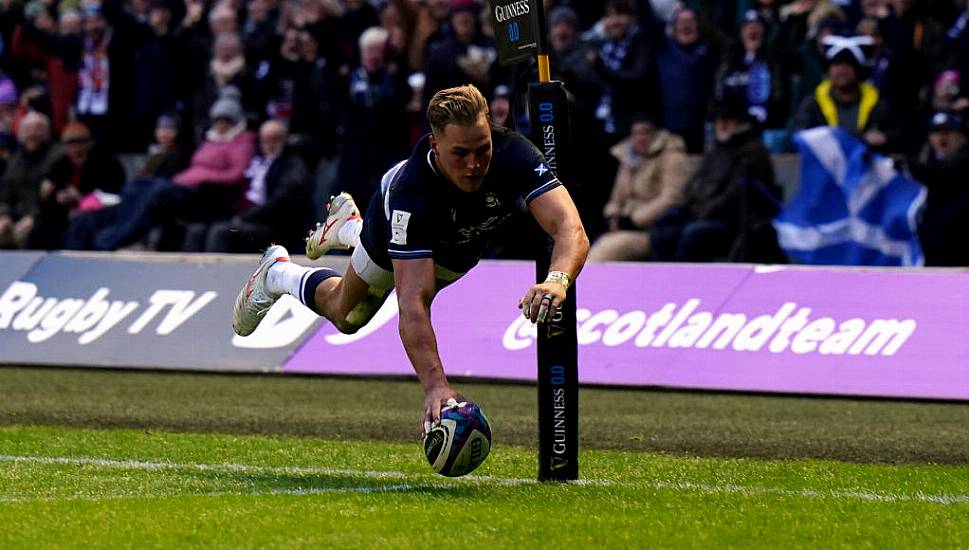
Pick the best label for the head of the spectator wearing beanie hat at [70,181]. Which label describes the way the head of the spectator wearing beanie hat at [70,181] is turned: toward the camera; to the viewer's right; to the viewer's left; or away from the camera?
toward the camera

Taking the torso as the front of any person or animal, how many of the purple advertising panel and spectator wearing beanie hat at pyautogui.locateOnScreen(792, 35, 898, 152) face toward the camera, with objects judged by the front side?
2

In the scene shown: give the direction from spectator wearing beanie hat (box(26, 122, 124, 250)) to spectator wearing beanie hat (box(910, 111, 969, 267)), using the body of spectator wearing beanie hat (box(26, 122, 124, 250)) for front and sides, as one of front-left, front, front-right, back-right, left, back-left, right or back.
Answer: left

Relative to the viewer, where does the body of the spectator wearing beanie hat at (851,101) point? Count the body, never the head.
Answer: toward the camera

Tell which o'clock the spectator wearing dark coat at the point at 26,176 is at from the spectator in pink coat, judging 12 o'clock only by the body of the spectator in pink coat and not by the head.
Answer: The spectator wearing dark coat is roughly at 3 o'clock from the spectator in pink coat.

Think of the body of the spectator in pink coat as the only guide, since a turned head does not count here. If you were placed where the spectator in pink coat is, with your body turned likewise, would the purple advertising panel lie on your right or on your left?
on your left

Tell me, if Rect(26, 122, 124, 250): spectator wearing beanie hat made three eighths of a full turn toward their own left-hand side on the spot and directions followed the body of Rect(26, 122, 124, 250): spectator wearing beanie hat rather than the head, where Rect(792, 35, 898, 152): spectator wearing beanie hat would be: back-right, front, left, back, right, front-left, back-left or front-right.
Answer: front-right

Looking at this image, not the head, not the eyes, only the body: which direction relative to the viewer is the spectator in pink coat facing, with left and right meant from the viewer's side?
facing the viewer and to the left of the viewer

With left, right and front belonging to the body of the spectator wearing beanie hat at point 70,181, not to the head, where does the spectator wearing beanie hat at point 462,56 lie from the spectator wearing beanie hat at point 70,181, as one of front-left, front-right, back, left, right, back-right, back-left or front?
left

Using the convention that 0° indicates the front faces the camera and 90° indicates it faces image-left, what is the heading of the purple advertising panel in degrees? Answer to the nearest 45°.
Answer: approximately 0°

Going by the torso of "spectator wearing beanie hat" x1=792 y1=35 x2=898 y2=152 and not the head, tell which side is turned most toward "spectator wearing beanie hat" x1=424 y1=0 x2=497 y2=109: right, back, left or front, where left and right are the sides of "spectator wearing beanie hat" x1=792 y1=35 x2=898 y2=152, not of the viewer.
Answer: right

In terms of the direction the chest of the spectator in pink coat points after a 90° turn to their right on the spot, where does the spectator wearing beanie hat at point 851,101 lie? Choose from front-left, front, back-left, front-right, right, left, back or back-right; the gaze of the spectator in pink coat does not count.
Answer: back

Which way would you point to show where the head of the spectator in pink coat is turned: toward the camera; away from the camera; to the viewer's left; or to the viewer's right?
toward the camera

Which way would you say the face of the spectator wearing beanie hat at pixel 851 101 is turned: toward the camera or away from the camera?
toward the camera

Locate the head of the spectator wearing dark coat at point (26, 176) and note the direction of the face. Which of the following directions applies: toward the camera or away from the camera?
toward the camera

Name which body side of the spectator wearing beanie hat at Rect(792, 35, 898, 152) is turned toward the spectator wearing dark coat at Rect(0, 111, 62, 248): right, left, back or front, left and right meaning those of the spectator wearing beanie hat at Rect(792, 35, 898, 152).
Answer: right
